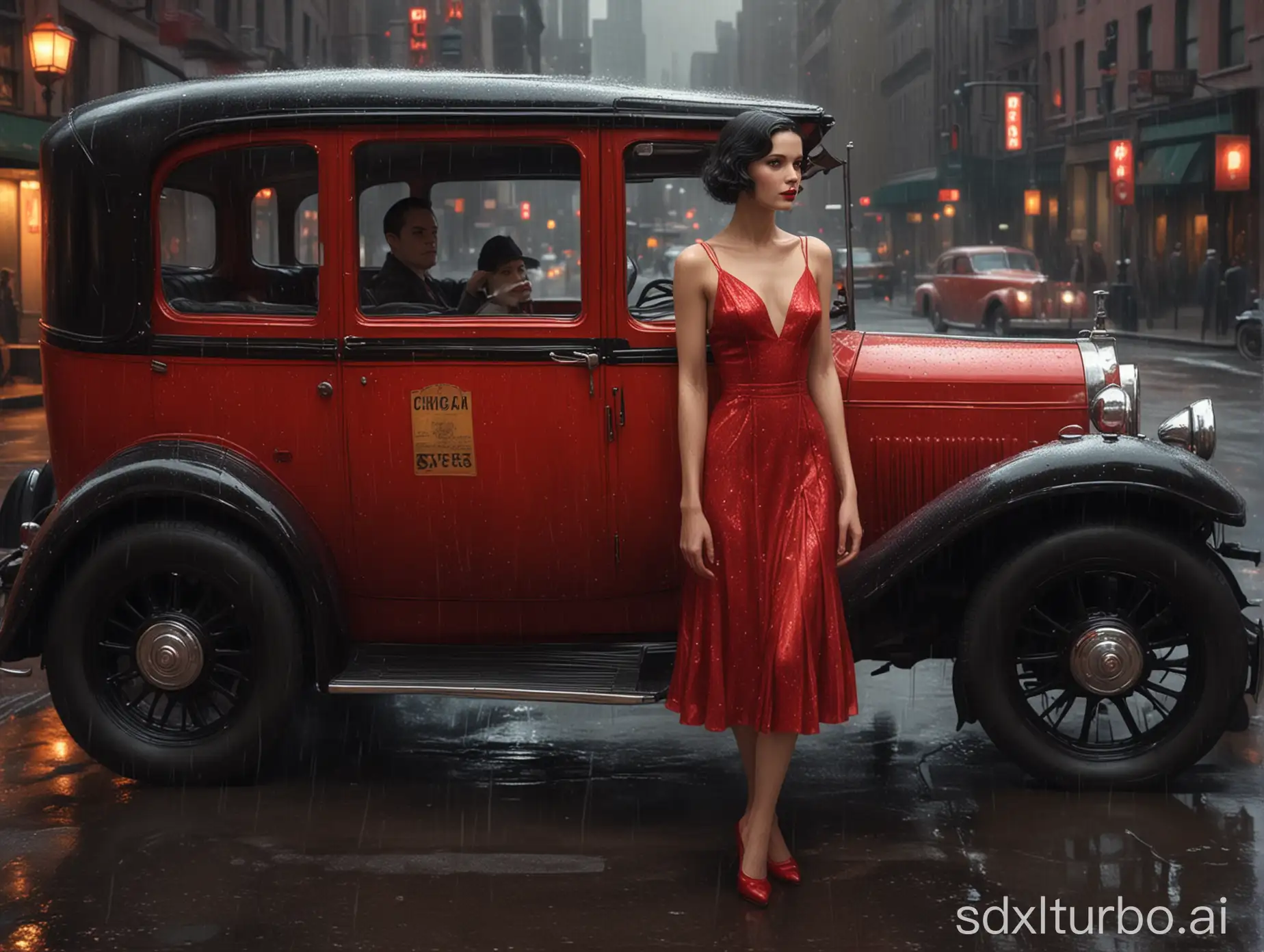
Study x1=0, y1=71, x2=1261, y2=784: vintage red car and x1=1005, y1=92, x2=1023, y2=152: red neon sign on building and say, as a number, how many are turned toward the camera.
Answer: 1

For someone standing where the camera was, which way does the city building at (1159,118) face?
facing the viewer and to the left of the viewer

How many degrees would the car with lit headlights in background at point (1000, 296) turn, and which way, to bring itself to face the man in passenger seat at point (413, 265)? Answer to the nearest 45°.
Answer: approximately 45° to its right

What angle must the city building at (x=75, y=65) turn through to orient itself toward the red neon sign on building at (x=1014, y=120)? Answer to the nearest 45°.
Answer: approximately 90° to its left

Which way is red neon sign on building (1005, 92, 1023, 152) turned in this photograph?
toward the camera

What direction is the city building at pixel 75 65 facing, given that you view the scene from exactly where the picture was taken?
facing the viewer and to the right of the viewer

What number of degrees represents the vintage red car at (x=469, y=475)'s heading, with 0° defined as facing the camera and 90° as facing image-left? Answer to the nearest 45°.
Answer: approximately 270°

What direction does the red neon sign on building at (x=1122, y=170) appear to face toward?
toward the camera

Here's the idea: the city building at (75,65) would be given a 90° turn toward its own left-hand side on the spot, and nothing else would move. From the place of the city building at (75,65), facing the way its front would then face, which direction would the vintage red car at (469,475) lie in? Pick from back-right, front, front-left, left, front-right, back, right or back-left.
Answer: back-right

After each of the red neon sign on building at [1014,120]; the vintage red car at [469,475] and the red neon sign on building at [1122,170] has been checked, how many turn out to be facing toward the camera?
2

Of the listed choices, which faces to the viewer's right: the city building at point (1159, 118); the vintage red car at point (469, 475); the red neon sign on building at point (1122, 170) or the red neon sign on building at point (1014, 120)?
the vintage red car

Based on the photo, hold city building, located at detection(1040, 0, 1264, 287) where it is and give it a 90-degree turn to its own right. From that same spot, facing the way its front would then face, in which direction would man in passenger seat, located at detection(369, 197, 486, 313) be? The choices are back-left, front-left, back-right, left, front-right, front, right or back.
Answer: back-left
